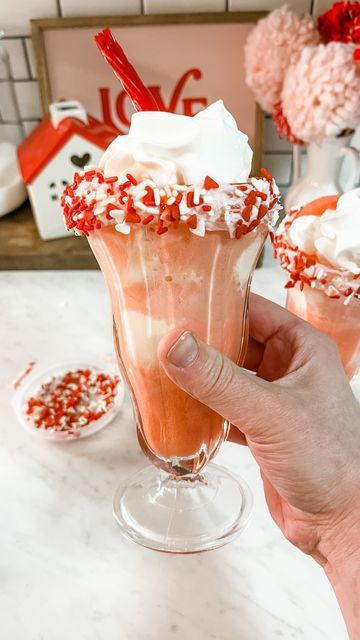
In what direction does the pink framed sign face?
toward the camera

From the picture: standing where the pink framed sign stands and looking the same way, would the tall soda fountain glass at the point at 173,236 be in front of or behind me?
in front

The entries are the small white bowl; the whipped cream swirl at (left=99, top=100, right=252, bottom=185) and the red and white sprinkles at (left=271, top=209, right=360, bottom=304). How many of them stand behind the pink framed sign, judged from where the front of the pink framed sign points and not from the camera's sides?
0

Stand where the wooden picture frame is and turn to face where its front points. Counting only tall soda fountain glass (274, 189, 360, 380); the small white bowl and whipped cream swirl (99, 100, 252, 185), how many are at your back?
0

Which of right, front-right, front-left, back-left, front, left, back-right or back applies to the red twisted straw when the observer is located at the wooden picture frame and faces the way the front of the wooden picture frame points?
front

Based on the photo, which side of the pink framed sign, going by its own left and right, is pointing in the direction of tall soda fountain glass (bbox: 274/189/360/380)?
front

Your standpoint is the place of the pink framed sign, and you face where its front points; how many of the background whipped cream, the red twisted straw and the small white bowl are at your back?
0

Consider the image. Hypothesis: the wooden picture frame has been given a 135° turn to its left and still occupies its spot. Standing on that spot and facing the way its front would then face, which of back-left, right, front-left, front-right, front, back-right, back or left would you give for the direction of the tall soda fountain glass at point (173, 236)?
back-right

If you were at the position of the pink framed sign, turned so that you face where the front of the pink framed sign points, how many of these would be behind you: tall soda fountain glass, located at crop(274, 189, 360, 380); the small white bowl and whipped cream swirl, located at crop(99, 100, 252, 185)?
0

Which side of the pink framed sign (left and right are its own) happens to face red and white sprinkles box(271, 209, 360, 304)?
front

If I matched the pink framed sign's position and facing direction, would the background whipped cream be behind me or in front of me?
in front

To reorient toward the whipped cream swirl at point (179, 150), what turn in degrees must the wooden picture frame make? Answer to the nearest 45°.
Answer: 0° — it already faces it
